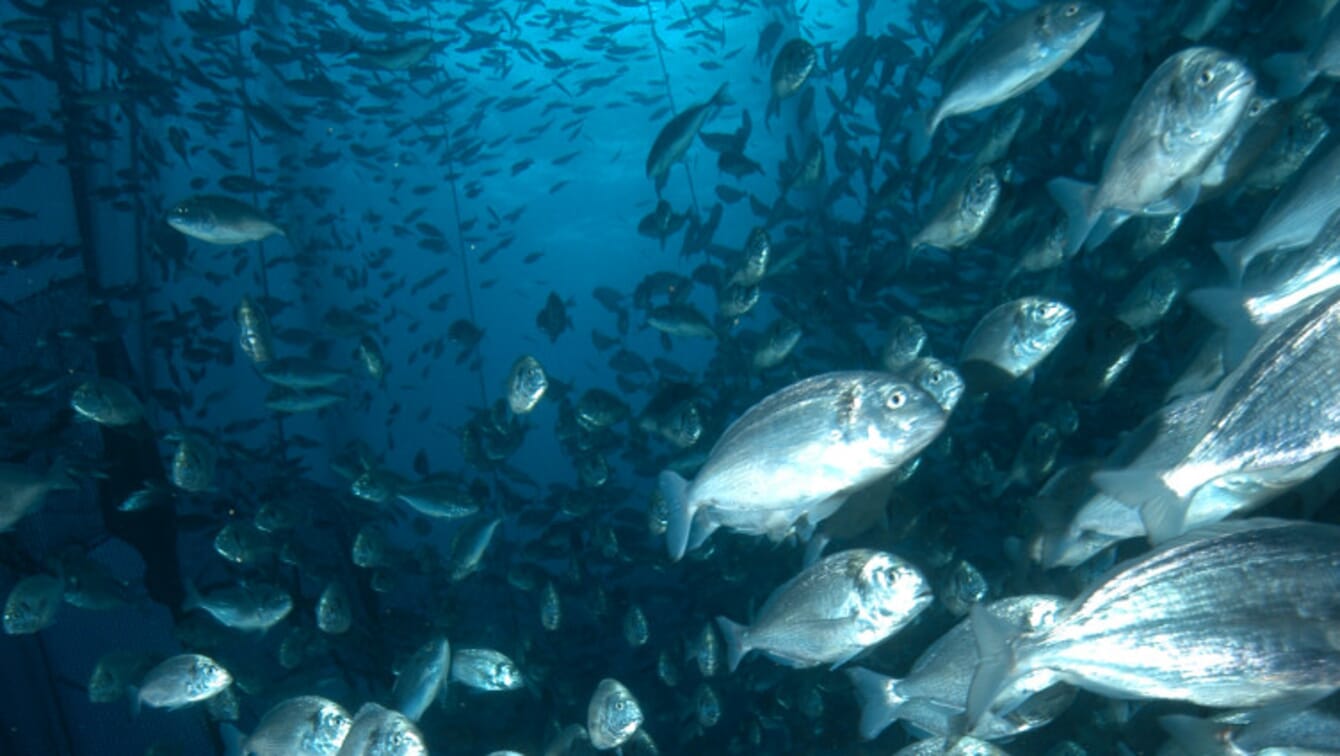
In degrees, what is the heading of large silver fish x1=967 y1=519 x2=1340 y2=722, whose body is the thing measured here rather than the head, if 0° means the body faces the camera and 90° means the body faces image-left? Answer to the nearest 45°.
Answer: approximately 270°

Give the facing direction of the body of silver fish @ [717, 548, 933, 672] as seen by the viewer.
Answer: to the viewer's right

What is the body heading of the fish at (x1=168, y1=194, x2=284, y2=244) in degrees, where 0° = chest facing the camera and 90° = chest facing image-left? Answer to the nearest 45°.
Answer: approximately 90°

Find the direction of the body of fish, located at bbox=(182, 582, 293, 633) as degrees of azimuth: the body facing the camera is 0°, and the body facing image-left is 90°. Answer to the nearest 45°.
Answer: approximately 270°

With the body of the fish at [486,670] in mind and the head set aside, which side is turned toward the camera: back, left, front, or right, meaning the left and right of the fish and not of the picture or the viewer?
right

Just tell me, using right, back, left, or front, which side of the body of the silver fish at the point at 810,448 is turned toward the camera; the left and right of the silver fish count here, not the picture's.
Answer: right
